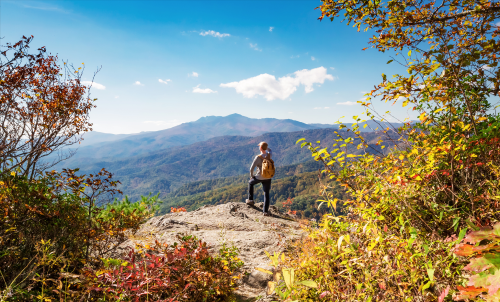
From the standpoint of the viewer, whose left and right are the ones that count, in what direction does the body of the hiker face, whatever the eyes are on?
facing away from the viewer and to the left of the viewer

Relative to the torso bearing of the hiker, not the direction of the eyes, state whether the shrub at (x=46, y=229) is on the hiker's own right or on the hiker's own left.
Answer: on the hiker's own left

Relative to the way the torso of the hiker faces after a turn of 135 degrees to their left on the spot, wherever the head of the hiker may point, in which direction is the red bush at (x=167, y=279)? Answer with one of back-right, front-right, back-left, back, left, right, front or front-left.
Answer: front

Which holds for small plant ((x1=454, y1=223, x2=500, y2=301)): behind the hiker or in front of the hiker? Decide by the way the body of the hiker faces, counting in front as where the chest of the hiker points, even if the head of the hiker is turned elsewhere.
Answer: behind

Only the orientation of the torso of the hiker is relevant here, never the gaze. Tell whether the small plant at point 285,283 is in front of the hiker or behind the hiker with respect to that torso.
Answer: behind
